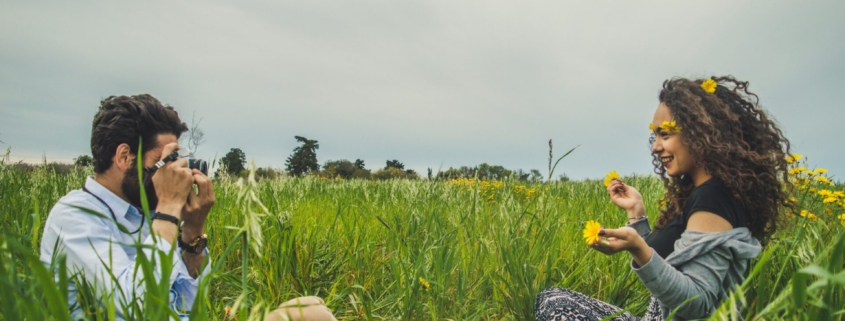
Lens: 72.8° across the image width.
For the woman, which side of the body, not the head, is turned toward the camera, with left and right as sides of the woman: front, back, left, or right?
left

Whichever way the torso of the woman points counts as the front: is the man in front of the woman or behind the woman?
in front

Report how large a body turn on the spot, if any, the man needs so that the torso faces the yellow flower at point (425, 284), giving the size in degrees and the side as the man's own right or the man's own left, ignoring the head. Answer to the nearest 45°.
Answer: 0° — they already face it

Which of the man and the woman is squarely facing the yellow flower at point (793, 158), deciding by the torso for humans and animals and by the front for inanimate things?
the man

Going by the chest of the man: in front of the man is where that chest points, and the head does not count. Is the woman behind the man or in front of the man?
in front

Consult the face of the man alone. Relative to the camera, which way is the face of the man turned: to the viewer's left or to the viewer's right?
to the viewer's right

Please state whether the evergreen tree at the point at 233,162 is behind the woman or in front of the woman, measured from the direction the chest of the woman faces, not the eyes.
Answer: in front

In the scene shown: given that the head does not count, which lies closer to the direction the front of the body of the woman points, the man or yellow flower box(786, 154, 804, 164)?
the man

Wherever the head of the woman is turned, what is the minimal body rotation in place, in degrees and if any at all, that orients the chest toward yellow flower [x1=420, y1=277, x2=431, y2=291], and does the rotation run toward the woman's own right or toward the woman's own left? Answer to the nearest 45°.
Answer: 0° — they already face it

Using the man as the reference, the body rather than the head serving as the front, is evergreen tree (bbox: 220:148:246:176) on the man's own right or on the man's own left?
on the man's own left

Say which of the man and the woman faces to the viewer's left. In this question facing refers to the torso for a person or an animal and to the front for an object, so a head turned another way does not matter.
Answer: the woman

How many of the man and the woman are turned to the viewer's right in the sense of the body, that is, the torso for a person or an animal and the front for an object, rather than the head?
1

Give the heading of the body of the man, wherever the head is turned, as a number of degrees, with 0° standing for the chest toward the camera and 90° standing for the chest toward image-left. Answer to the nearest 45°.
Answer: approximately 270°

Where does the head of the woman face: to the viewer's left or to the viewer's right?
to the viewer's left

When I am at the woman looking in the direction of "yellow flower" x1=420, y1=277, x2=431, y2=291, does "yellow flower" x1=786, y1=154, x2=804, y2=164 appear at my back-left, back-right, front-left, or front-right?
back-right
